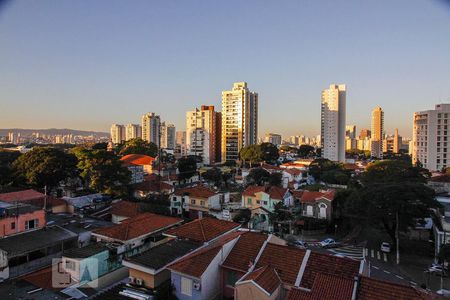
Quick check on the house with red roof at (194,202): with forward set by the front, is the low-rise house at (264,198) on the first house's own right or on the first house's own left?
on the first house's own left

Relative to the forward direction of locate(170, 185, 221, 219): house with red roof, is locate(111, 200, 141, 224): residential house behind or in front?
in front

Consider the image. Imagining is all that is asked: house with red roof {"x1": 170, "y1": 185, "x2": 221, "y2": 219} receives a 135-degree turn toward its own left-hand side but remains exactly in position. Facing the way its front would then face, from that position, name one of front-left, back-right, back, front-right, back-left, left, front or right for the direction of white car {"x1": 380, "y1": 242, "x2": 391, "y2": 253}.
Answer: front-right

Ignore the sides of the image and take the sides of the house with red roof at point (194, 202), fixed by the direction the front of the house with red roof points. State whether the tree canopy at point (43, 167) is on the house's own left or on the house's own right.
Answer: on the house's own right

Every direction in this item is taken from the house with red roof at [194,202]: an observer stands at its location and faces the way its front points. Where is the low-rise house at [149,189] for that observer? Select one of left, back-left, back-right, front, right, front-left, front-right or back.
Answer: right

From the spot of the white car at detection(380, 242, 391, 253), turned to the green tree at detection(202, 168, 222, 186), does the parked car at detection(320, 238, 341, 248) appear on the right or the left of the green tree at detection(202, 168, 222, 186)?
left

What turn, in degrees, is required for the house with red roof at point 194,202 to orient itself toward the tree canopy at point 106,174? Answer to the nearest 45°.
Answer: approximately 135° to its right

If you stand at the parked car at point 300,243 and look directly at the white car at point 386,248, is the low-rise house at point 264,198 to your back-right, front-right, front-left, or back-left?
back-left

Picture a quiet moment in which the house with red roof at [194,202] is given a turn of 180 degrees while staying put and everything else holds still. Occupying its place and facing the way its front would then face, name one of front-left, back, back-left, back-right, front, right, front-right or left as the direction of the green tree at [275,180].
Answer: front

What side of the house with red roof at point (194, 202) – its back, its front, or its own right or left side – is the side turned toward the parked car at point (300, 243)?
left

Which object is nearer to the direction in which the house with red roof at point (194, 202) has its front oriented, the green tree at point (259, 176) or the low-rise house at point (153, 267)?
the low-rise house

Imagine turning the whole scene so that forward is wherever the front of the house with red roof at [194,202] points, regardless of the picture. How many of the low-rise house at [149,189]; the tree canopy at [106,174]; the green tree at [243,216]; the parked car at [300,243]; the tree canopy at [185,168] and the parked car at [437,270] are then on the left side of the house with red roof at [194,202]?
3

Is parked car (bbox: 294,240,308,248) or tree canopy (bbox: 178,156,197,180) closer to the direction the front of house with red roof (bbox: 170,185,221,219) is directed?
the parked car

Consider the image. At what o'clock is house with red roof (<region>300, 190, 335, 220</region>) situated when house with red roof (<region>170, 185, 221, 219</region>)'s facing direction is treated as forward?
house with red roof (<region>300, 190, 335, 220</region>) is roughly at 8 o'clock from house with red roof (<region>170, 185, 221, 219</region>).

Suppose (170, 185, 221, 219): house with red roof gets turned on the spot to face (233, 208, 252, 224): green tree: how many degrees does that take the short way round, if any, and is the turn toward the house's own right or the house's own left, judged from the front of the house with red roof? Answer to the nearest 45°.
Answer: approximately 90° to the house's own left

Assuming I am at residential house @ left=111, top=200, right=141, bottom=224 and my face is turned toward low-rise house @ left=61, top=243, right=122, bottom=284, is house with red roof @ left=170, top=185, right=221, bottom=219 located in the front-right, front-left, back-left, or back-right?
back-left

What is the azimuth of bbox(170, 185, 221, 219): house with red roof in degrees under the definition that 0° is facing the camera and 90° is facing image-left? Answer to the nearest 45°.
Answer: approximately 45°
